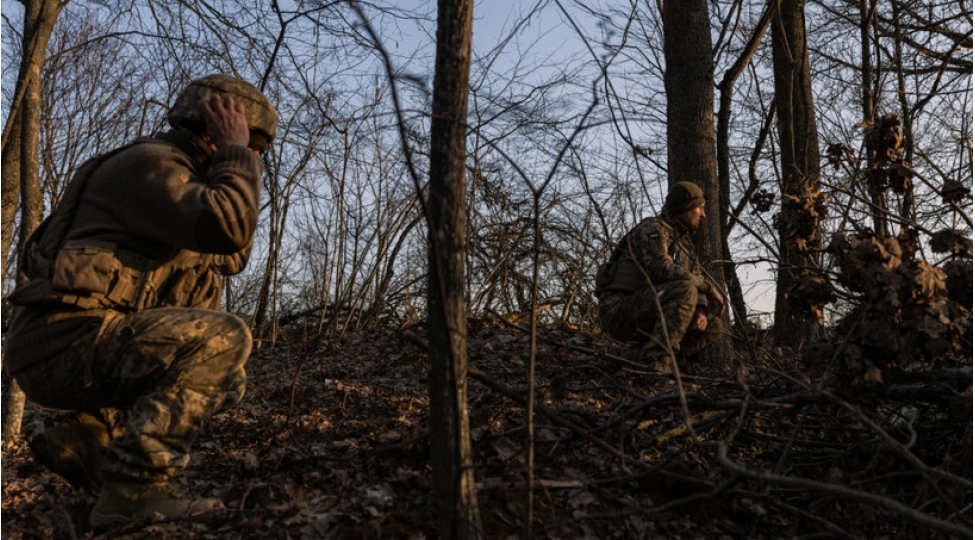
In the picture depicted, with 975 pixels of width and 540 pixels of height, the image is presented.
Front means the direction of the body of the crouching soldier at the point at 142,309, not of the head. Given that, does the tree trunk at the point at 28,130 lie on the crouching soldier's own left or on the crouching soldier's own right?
on the crouching soldier's own left

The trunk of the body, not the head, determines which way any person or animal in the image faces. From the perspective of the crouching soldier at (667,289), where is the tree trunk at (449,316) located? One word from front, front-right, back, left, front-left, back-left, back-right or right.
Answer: right

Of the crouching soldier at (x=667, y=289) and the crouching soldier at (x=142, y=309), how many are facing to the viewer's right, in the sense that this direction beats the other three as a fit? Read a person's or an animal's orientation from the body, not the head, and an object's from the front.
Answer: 2

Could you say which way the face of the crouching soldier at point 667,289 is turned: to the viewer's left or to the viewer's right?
to the viewer's right

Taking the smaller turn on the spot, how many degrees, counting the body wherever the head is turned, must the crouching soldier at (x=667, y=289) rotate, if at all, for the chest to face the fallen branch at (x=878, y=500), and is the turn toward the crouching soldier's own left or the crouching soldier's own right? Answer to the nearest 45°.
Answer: approximately 90° to the crouching soldier's own right

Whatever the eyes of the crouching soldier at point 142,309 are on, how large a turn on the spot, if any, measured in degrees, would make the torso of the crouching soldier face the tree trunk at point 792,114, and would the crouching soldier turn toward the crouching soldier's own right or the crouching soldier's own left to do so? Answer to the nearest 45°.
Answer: approximately 45° to the crouching soldier's own left

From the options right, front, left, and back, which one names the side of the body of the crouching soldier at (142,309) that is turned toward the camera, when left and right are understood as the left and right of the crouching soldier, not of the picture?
right

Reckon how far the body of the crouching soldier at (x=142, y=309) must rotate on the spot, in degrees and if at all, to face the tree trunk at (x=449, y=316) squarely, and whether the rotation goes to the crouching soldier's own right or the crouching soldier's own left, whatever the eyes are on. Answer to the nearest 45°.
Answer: approximately 45° to the crouching soldier's own right

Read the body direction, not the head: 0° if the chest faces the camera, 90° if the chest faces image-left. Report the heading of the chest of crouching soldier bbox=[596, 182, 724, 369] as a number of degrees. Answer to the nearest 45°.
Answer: approximately 270°

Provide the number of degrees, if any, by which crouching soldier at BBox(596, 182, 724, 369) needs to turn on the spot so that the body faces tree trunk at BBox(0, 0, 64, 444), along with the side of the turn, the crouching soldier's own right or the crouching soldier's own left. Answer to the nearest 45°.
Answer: approximately 135° to the crouching soldier's own right

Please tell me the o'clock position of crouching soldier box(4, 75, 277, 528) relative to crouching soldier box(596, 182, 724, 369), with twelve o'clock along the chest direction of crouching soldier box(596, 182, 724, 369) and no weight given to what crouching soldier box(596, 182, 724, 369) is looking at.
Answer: crouching soldier box(4, 75, 277, 528) is roughly at 4 o'clock from crouching soldier box(596, 182, 724, 369).
